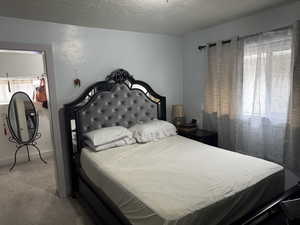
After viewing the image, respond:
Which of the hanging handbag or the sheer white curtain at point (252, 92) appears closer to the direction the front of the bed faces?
the sheer white curtain

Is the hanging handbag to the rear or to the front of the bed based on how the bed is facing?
to the rear

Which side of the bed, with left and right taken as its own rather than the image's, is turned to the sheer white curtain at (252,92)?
left

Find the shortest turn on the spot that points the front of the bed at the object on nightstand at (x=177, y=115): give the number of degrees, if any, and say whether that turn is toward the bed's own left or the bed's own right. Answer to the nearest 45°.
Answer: approximately 135° to the bed's own left

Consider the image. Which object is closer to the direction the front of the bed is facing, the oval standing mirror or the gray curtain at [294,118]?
the gray curtain

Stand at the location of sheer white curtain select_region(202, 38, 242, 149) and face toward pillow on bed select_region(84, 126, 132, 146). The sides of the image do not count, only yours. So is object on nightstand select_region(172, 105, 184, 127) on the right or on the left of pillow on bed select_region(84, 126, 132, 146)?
right

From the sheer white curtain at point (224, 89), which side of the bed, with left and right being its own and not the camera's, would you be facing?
left

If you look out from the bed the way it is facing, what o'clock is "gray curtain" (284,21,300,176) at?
The gray curtain is roughly at 10 o'clock from the bed.

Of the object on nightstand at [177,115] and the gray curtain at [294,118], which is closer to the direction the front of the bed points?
the gray curtain

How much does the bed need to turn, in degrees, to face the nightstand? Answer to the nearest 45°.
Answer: approximately 90° to its left

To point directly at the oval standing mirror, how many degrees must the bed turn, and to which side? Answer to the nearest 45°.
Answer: approximately 180°

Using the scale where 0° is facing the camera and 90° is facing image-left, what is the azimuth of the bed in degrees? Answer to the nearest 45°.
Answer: approximately 315°
